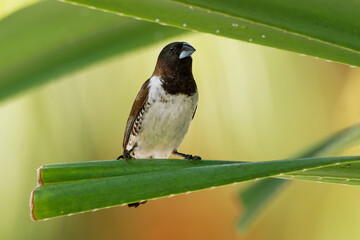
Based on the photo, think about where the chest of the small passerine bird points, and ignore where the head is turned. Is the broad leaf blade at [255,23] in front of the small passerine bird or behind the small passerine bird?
in front

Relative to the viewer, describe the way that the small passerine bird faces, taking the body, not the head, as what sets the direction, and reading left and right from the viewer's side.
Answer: facing the viewer and to the right of the viewer

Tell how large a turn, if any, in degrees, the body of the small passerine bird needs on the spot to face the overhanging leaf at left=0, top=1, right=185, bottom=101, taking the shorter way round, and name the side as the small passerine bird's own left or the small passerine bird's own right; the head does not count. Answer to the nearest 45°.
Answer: approximately 45° to the small passerine bird's own right
